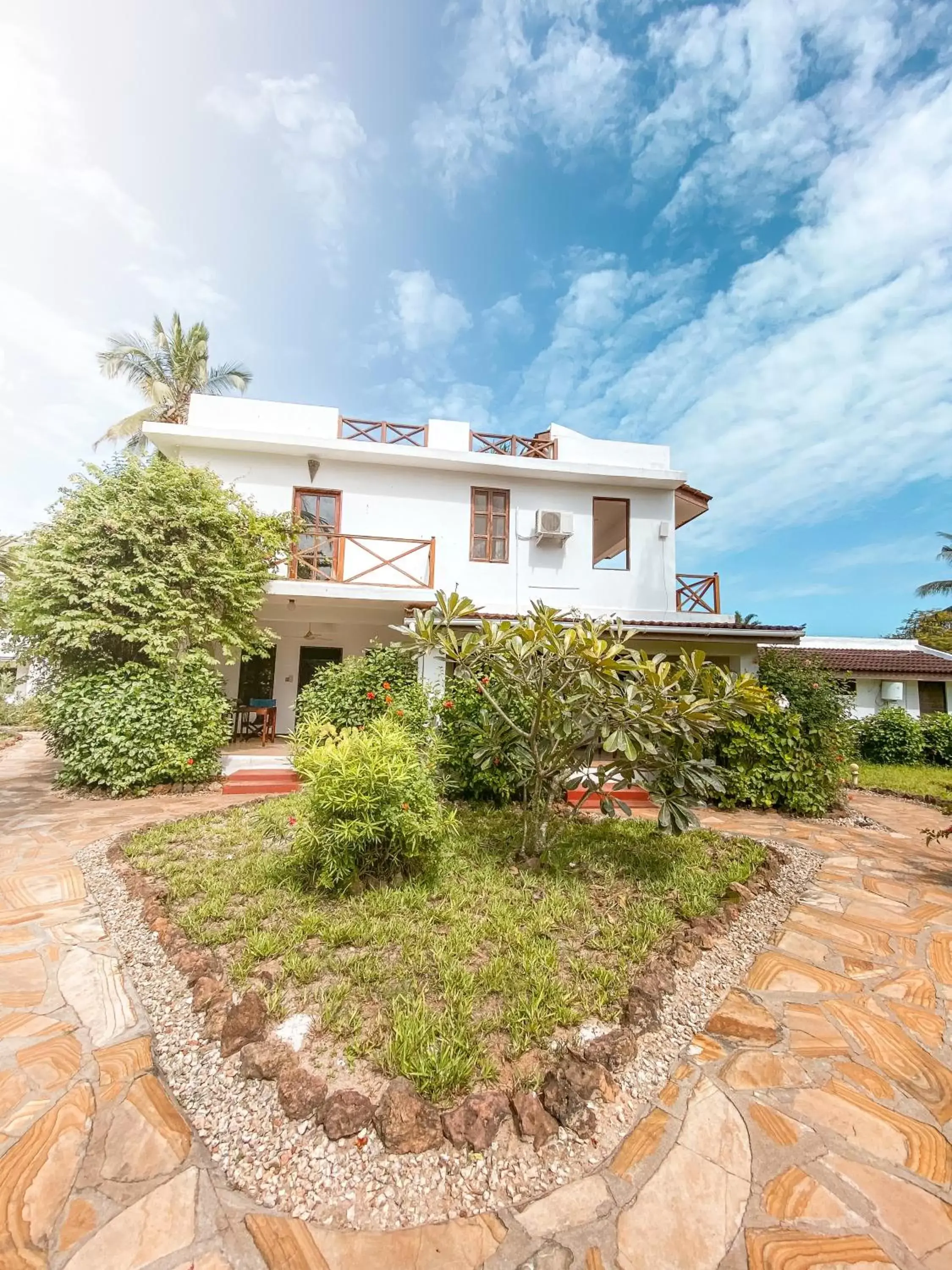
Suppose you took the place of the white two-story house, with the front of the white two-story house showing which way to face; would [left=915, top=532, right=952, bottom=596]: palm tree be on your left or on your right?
on your left

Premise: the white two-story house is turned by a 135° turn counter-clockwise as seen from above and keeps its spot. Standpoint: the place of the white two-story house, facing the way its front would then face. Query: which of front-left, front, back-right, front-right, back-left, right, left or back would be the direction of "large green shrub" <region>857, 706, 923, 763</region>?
front-right

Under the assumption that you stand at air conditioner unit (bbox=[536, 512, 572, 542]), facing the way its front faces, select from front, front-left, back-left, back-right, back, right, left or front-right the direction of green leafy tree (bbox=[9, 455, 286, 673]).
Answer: front-right

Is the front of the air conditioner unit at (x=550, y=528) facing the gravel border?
yes

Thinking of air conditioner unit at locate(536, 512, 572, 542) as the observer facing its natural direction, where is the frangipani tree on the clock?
The frangipani tree is roughly at 12 o'clock from the air conditioner unit.

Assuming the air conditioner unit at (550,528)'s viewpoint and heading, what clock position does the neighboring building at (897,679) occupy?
The neighboring building is roughly at 8 o'clock from the air conditioner unit.

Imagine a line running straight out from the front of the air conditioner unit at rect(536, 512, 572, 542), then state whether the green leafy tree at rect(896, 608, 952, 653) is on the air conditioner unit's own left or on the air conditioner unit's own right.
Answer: on the air conditioner unit's own left

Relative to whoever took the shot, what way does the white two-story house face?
facing the viewer

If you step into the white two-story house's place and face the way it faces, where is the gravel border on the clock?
The gravel border is roughly at 12 o'clock from the white two-story house.

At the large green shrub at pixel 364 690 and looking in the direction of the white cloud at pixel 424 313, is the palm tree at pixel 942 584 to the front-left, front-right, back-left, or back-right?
front-right
